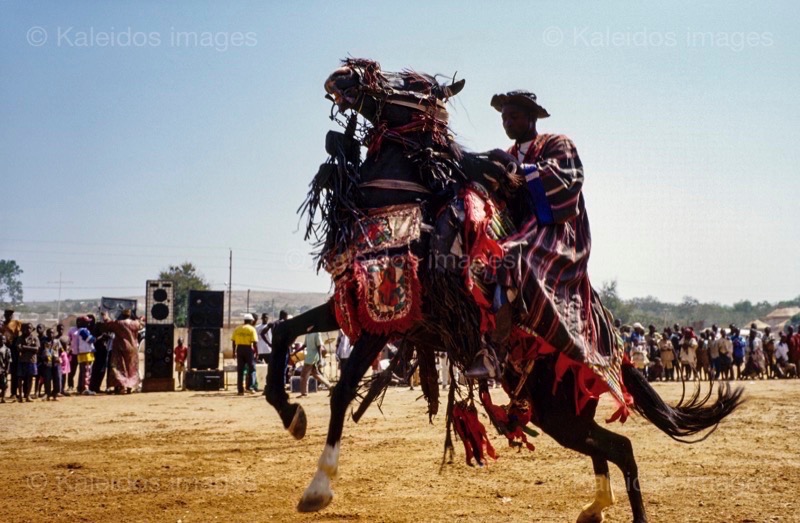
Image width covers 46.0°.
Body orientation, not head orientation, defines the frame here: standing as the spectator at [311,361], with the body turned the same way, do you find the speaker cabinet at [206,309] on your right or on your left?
on your right

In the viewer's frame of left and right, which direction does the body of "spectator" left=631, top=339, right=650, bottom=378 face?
facing the viewer

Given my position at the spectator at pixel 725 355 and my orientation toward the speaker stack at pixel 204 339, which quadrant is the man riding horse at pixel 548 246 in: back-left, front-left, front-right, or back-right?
front-left

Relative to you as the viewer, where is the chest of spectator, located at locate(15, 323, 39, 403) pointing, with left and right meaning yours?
facing the viewer and to the right of the viewer

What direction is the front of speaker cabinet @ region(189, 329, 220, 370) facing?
toward the camera

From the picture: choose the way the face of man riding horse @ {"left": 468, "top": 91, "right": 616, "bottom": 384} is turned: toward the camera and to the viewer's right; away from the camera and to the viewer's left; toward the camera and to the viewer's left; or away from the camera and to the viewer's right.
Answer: toward the camera and to the viewer's left

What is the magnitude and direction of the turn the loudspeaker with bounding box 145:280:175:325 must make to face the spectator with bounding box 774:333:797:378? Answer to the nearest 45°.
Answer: approximately 90° to its left

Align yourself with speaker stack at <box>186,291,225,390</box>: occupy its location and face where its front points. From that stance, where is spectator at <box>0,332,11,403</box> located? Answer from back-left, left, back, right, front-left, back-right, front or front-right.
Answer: front-right

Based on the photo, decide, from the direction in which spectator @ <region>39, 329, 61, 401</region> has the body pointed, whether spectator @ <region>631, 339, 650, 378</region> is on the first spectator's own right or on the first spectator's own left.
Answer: on the first spectator's own left

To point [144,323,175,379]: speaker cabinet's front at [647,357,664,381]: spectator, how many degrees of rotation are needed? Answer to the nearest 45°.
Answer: approximately 90° to its left
